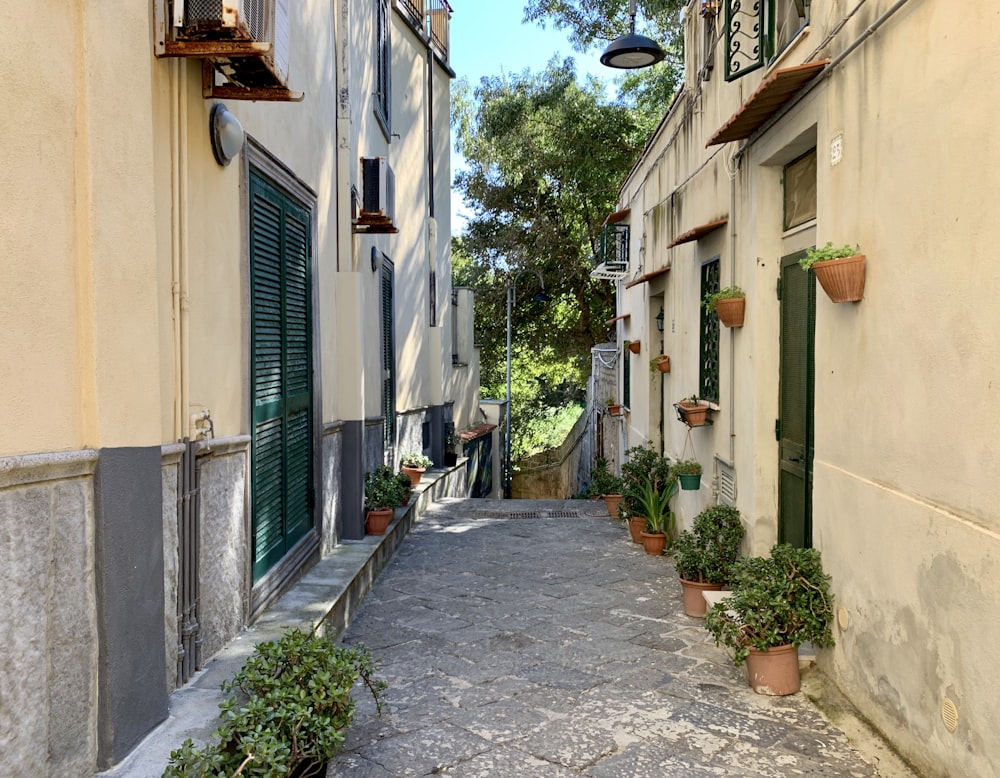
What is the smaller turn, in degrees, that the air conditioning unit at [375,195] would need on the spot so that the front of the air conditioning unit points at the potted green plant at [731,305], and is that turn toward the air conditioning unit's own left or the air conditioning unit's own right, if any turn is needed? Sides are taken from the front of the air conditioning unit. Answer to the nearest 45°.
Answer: approximately 45° to the air conditioning unit's own right

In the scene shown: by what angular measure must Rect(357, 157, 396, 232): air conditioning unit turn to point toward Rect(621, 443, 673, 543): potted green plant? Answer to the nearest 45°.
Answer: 0° — it already faces it

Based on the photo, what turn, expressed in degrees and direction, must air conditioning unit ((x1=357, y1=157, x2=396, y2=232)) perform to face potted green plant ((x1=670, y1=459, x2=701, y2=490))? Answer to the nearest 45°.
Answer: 0° — it already faces it

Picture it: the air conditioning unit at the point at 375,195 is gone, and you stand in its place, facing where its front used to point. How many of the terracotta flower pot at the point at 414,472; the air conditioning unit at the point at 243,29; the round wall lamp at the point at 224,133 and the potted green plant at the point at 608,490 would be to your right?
2

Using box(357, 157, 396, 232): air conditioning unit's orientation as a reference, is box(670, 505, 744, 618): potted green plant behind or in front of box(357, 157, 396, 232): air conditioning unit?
in front

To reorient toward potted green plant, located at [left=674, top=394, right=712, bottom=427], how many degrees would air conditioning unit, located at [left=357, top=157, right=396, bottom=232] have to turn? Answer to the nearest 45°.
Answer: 0° — it already faces it

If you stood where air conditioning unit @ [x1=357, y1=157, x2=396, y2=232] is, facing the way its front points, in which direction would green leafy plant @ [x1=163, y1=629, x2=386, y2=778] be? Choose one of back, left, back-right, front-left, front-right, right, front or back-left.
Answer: right

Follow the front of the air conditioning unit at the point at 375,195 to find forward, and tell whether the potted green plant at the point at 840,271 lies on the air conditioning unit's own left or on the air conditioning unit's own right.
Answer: on the air conditioning unit's own right

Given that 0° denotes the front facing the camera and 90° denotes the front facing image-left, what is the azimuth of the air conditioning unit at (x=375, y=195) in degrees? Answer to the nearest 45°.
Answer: approximately 270°

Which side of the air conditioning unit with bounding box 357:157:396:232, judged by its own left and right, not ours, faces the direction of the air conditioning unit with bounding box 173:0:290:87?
right
